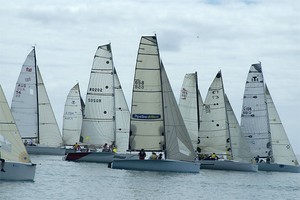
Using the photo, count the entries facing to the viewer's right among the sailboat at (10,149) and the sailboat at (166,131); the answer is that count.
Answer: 2

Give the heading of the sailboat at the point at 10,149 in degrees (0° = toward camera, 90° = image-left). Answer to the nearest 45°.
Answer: approximately 270°

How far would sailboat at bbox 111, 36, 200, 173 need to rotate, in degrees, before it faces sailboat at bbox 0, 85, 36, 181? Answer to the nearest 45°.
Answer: approximately 135° to its right

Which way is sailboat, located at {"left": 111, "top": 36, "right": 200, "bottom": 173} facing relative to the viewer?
to the viewer's right
